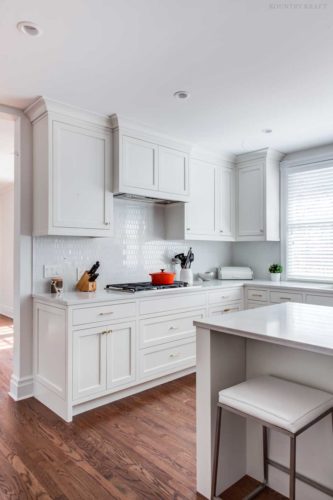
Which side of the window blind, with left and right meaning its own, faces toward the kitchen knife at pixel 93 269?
front

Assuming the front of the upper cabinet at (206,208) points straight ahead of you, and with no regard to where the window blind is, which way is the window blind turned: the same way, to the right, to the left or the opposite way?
to the right

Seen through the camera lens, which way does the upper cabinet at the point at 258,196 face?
facing the viewer and to the left of the viewer

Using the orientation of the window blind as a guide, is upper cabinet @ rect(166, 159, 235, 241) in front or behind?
in front

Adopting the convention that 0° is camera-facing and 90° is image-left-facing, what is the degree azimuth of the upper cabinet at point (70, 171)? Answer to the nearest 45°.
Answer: approximately 315°

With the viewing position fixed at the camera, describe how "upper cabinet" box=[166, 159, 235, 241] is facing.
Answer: facing the viewer and to the right of the viewer

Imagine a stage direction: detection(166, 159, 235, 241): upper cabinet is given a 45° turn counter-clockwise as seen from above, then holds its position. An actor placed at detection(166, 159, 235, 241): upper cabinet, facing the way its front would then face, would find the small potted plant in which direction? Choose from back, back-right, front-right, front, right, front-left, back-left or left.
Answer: front

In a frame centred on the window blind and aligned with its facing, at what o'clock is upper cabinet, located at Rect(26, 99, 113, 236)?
The upper cabinet is roughly at 12 o'clock from the window blind.

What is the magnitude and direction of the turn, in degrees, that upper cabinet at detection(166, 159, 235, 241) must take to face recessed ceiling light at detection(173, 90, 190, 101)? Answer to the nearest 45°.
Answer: approximately 45° to its right
